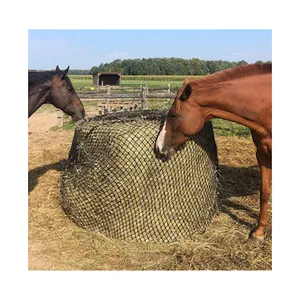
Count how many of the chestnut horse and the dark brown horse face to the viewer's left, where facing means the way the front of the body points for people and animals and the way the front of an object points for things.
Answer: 1

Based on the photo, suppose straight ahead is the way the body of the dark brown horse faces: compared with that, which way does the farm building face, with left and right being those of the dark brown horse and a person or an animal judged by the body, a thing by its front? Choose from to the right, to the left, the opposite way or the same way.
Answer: to the right

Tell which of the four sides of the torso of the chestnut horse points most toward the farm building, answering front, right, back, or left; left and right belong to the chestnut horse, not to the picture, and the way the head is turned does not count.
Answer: right

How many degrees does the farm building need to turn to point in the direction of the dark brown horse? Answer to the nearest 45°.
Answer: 0° — it already faces it

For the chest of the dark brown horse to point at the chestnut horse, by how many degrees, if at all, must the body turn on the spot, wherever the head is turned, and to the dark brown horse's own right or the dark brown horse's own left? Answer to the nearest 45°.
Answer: approximately 45° to the dark brown horse's own right

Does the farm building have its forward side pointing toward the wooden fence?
yes

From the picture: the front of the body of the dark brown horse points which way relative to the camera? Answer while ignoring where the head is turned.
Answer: to the viewer's right

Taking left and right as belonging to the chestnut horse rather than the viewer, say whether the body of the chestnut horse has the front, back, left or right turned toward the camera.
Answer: left
